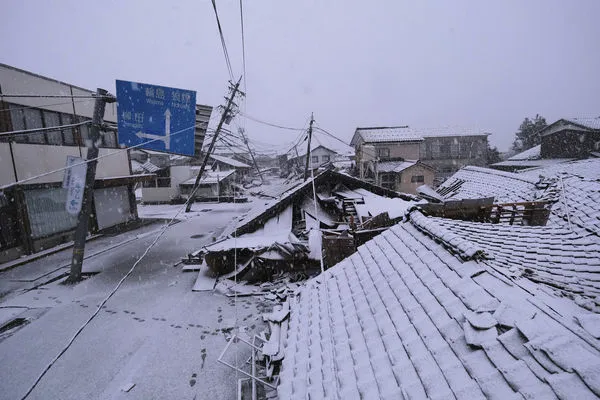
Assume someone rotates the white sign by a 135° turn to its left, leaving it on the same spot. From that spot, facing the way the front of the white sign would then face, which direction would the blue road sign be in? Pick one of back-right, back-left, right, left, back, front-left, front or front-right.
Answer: right

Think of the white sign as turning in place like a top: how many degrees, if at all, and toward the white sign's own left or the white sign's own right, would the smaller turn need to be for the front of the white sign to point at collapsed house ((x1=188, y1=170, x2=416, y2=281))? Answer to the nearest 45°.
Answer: approximately 45° to the white sign's own left

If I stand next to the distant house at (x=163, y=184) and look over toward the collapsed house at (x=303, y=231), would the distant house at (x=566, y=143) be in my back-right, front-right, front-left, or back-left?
front-left

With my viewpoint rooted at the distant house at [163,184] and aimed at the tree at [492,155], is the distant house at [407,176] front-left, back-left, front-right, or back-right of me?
front-right

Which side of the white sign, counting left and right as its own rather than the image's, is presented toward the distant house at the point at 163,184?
back

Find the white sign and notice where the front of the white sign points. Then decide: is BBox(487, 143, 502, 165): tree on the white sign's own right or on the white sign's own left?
on the white sign's own left

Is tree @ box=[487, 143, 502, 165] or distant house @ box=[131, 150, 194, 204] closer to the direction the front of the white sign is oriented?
the tree

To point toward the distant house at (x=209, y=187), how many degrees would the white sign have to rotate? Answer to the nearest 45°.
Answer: approximately 135° to its left

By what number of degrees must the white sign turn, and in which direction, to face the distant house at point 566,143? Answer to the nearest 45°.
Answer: approximately 90° to its left

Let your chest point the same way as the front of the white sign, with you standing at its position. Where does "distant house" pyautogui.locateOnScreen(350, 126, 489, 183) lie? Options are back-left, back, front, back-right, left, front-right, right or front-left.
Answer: left

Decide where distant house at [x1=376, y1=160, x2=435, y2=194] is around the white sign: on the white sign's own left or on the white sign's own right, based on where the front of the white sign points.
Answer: on the white sign's own left

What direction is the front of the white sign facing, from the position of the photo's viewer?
facing the viewer
